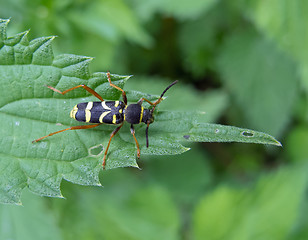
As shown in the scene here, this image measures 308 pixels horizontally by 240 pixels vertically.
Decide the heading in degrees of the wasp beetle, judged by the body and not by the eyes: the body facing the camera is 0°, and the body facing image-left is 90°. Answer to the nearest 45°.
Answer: approximately 270°

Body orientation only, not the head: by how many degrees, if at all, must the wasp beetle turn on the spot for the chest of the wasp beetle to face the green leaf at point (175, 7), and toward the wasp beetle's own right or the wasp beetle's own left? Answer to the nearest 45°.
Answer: approximately 90° to the wasp beetle's own left
